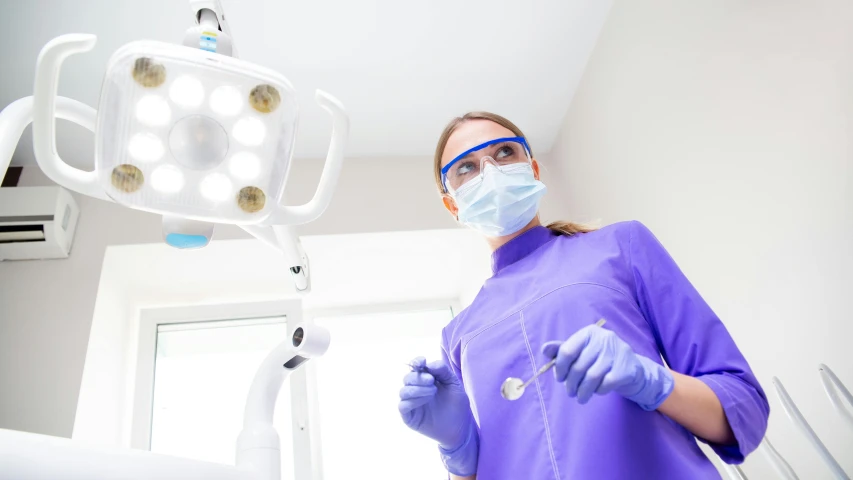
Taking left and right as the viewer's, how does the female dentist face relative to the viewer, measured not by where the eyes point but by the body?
facing the viewer and to the left of the viewer

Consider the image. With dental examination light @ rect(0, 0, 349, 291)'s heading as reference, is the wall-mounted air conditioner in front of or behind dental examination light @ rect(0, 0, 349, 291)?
behind

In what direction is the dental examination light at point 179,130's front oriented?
toward the camera

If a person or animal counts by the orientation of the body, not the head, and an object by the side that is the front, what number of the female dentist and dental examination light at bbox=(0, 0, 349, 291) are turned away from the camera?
0

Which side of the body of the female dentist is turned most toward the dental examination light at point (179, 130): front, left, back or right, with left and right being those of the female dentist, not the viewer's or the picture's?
front

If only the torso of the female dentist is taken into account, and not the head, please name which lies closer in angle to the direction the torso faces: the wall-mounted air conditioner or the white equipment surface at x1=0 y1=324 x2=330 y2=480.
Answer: the white equipment surface
